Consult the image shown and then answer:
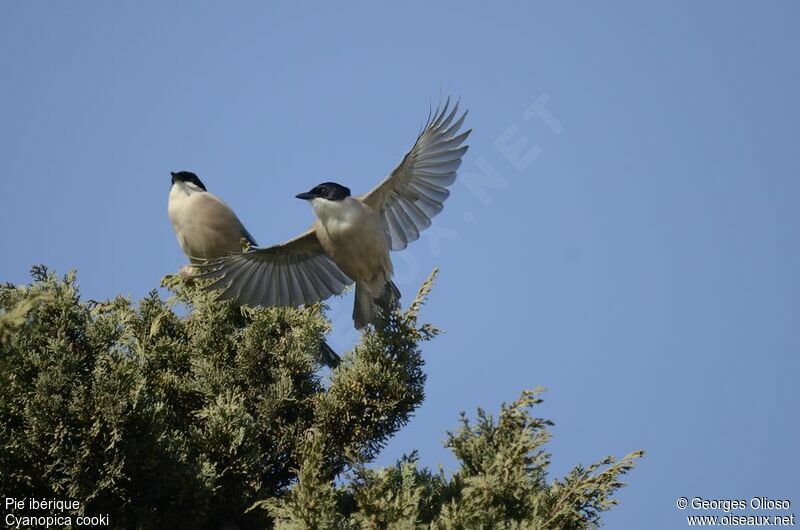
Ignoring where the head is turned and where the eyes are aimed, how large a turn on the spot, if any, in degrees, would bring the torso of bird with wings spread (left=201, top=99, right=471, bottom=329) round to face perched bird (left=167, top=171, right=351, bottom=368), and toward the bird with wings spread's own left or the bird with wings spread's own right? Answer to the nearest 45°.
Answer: approximately 90° to the bird with wings spread's own right

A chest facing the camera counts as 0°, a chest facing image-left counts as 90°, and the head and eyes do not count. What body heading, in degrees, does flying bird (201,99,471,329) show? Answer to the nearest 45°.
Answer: approximately 45°
